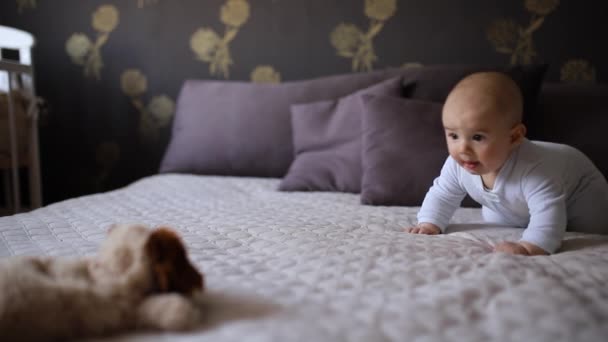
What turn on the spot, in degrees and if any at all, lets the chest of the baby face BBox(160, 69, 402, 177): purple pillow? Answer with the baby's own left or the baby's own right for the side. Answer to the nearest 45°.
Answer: approximately 90° to the baby's own right

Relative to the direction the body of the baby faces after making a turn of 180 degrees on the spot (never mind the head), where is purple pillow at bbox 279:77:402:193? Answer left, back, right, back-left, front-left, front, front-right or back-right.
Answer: left

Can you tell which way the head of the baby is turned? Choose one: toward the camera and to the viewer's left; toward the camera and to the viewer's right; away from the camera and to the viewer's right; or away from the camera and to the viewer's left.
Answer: toward the camera and to the viewer's left

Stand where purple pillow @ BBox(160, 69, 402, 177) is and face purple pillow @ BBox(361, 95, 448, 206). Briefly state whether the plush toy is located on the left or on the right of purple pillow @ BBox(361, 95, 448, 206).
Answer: right

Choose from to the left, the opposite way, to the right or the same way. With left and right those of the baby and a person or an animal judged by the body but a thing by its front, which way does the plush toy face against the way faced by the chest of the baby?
the opposite way

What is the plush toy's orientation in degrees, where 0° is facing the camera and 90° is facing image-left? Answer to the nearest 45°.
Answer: approximately 270°

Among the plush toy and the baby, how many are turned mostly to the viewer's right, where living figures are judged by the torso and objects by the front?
1

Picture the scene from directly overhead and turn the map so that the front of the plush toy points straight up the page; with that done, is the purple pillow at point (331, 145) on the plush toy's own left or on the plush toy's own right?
on the plush toy's own left
